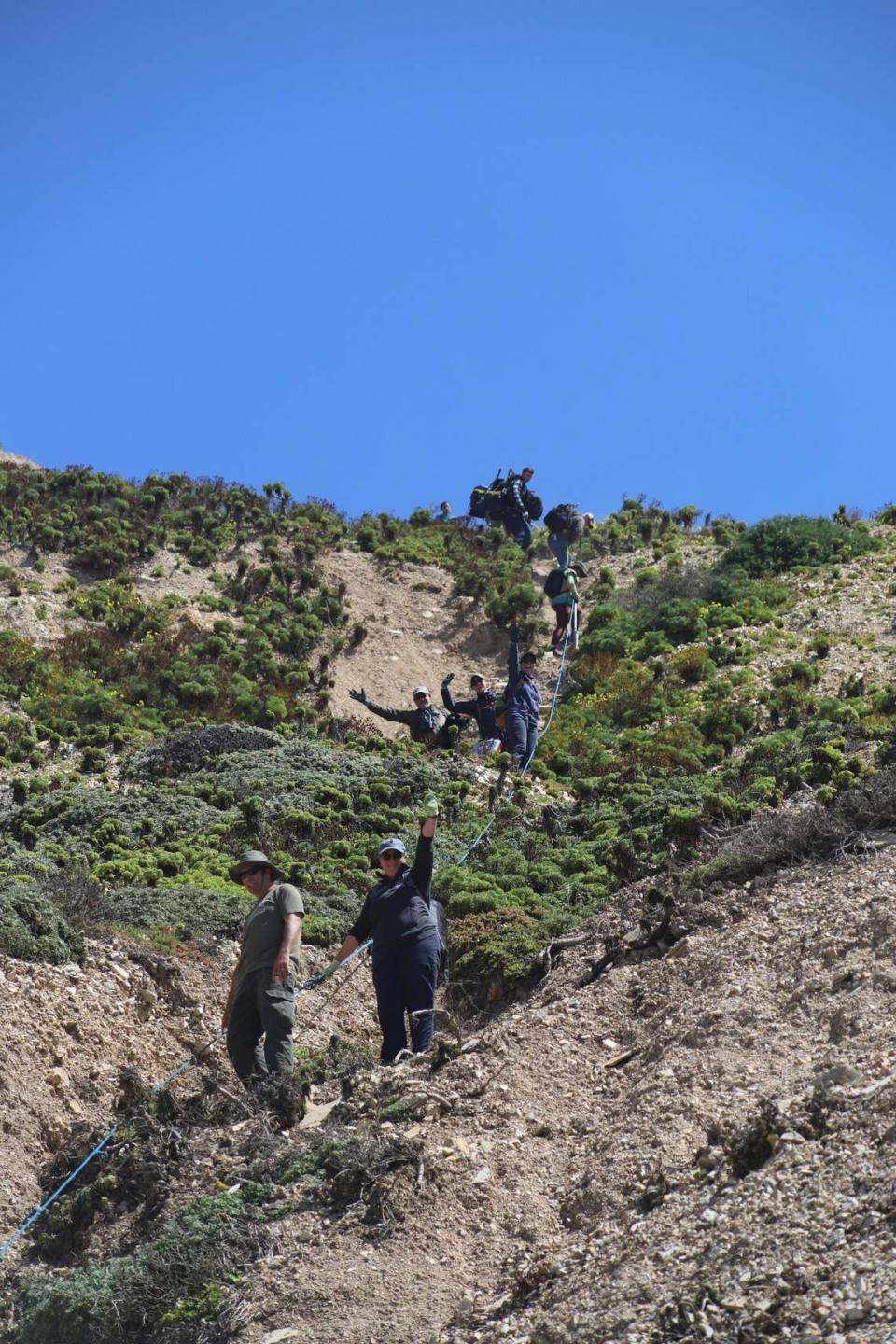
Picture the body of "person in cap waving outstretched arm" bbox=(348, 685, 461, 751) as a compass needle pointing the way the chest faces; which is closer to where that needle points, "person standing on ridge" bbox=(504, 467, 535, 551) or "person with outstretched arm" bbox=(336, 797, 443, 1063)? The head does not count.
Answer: the person with outstretched arm

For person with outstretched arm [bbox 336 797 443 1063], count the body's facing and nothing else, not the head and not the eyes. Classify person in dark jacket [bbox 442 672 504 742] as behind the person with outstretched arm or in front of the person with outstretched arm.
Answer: behind

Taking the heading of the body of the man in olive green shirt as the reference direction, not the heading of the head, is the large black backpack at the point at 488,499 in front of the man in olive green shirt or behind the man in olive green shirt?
behind

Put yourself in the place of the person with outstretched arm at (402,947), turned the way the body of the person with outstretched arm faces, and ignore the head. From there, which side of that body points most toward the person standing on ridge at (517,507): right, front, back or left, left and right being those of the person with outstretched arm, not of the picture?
back

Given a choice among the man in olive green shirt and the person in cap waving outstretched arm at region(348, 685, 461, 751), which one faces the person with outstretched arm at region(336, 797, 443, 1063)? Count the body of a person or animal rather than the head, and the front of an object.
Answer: the person in cap waving outstretched arm

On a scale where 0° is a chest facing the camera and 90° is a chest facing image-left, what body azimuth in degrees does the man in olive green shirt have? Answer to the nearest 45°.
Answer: approximately 45°

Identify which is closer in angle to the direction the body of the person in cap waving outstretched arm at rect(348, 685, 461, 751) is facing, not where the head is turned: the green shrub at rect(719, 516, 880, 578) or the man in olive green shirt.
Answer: the man in olive green shirt

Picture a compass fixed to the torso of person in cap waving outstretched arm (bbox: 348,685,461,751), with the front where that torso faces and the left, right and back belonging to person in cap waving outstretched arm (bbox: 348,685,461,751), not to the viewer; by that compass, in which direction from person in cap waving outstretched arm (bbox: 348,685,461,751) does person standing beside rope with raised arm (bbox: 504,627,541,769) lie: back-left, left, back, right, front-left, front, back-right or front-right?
front-left
